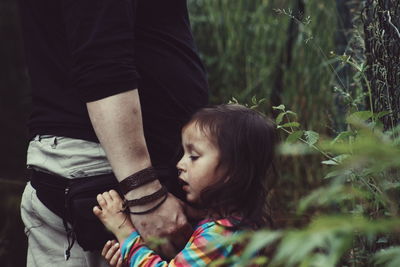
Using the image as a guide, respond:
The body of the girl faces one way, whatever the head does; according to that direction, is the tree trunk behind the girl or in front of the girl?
behind

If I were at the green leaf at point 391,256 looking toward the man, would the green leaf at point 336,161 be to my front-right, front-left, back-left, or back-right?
front-right

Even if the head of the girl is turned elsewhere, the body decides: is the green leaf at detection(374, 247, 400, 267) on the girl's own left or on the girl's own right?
on the girl's own left

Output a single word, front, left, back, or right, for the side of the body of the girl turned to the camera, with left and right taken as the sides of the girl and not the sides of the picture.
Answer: left

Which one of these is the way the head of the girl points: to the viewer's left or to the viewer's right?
to the viewer's left
